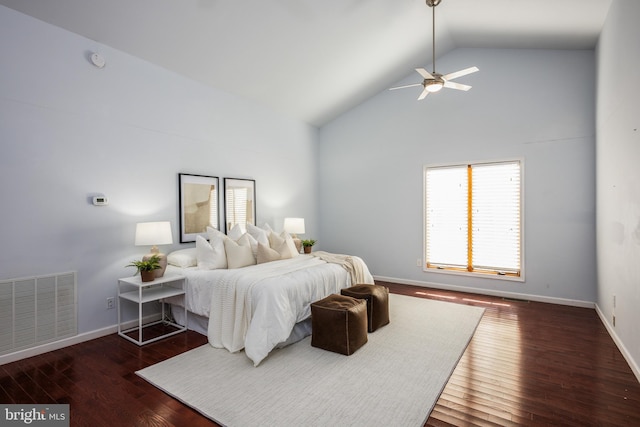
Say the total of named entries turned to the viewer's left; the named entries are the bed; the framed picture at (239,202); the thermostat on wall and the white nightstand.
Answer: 0

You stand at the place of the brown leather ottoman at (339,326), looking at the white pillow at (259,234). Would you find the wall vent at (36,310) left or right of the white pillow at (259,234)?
left

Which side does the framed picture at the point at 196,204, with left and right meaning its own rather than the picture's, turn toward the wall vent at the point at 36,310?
right

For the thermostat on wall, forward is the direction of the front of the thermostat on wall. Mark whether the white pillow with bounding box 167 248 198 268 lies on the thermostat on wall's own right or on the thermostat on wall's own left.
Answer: on the thermostat on wall's own left

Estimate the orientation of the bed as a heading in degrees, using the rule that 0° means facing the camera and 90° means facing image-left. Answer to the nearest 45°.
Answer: approximately 315°

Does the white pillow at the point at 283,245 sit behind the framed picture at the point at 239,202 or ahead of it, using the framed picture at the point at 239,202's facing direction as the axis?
ahead

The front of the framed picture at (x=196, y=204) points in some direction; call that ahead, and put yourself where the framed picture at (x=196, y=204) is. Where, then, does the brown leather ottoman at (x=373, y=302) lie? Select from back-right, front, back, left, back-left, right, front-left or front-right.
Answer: front

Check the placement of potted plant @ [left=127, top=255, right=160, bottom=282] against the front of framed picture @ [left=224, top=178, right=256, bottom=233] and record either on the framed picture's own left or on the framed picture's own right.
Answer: on the framed picture's own right

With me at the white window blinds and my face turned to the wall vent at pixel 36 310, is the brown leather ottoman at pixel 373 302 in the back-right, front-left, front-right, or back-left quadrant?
front-left

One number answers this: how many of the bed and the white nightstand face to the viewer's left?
0

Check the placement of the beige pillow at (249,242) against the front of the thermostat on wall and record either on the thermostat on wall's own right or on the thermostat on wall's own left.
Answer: on the thermostat on wall's own left

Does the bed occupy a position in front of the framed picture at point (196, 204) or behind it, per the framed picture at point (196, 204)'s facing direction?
in front

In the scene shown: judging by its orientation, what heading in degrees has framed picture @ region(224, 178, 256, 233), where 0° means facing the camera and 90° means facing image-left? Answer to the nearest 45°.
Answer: approximately 315°
